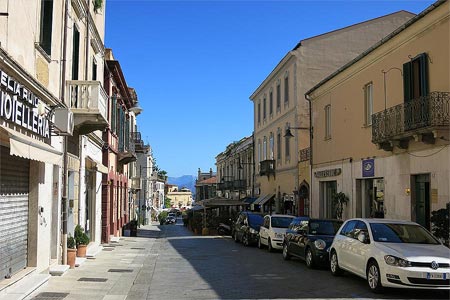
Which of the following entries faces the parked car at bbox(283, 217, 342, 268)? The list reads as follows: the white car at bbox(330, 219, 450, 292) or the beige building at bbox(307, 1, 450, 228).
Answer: the beige building

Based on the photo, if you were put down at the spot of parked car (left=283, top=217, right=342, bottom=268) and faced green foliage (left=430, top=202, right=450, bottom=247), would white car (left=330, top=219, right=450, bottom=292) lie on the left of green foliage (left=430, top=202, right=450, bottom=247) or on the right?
right

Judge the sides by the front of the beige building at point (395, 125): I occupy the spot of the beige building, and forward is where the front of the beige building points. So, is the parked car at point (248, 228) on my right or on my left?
on my right

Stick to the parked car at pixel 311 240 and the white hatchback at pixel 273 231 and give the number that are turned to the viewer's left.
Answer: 0

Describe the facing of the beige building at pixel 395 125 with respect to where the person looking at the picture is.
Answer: facing the viewer and to the left of the viewer

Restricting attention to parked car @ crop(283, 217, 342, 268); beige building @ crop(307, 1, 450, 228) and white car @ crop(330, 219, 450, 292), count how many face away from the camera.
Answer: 0

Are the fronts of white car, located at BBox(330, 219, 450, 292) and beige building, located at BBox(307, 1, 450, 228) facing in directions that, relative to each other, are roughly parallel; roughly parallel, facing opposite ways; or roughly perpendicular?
roughly perpendicular

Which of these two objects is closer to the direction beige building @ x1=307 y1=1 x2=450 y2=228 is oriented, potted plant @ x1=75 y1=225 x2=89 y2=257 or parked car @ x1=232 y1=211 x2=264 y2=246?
the potted plant

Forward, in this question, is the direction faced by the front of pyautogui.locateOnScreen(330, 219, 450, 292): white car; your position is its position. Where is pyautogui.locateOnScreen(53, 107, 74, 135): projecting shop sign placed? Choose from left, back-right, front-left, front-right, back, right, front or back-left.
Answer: back-right

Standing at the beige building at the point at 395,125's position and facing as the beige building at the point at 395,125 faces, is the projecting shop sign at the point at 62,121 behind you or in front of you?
in front

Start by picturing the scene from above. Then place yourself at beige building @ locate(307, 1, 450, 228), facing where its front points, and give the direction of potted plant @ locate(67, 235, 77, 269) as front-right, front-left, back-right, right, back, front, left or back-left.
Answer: front

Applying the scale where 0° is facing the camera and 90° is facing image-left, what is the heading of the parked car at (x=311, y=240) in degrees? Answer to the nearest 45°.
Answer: approximately 315°

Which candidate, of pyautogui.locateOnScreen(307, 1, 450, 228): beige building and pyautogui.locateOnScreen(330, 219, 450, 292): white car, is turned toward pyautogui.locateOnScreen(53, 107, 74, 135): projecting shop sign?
the beige building

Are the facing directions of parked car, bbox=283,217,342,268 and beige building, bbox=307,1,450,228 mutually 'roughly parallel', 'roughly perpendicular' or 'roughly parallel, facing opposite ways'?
roughly perpendicular
